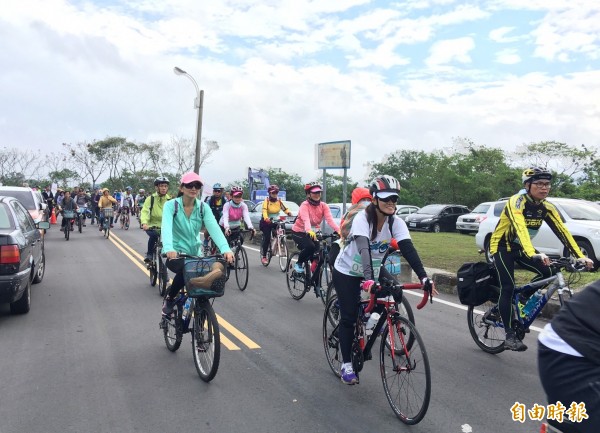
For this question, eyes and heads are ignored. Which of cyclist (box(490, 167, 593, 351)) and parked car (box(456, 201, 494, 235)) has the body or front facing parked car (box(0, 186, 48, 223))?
parked car (box(456, 201, 494, 235))

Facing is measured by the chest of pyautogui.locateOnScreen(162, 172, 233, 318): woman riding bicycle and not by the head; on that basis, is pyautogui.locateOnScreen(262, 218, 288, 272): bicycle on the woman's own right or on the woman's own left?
on the woman's own left

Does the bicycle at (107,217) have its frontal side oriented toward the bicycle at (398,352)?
yes

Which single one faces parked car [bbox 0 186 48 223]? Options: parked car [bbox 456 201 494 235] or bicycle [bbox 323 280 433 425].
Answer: parked car [bbox 456 201 494 235]

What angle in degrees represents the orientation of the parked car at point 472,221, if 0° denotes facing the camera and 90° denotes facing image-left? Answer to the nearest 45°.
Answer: approximately 45°

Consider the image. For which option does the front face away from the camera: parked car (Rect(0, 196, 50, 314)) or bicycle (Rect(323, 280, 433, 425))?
the parked car
